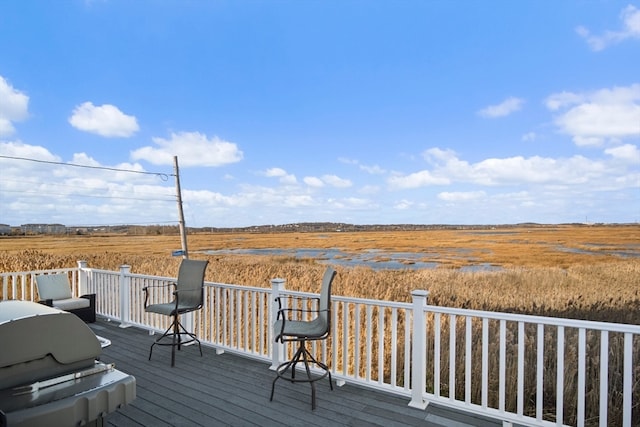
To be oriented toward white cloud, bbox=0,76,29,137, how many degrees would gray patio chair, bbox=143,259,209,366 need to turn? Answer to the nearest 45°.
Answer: approximately 90° to its right

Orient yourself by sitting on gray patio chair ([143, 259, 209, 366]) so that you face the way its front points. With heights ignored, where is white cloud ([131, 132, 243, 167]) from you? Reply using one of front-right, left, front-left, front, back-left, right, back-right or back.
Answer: back-right

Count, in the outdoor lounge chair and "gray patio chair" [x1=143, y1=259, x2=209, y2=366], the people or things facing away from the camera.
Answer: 0

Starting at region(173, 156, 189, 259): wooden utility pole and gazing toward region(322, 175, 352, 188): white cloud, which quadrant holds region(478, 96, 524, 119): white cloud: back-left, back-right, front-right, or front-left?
front-right

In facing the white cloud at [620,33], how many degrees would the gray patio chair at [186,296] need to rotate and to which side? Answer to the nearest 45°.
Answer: approximately 135° to its left

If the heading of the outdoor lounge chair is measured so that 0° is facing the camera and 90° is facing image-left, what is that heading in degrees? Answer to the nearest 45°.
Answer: approximately 315°

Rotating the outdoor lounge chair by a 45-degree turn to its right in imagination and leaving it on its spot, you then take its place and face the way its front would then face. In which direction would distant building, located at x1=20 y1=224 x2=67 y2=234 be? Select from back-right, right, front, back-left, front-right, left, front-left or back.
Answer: back

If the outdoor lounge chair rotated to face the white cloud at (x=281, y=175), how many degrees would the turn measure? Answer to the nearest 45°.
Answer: approximately 90° to its left

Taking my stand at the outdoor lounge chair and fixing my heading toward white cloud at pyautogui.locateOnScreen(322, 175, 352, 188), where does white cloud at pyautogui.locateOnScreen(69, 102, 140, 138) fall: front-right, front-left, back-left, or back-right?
front-left
